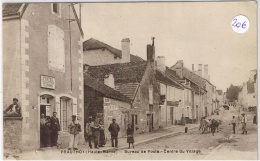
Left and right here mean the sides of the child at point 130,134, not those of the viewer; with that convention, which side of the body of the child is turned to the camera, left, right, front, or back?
front

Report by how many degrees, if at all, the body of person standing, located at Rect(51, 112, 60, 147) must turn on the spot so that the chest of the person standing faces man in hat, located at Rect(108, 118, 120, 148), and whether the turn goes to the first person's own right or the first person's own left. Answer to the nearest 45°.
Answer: approximately 90° to the first person's own left

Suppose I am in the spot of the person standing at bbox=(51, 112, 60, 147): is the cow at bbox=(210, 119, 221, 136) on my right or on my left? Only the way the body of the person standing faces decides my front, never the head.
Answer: on my left

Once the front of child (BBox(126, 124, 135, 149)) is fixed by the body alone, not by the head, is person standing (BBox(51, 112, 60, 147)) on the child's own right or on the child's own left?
on the child's own right

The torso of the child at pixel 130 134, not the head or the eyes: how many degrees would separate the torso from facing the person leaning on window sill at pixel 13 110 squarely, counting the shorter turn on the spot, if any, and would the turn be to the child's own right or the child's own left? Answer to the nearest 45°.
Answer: approximately 90° to the child's own right

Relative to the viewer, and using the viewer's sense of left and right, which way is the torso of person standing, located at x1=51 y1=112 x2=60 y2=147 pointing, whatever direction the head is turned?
facing the viewer
